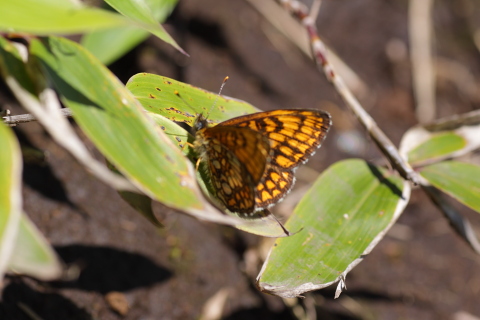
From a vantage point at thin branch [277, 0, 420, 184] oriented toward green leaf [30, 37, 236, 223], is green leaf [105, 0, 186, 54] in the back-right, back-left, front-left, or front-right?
front-right

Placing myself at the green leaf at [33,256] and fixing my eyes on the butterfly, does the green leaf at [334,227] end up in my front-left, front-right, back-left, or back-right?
front-right

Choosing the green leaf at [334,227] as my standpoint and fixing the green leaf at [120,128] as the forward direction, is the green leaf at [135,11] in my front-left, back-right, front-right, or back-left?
front-right

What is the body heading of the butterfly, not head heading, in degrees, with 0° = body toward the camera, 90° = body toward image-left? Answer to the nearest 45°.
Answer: approximately 135°

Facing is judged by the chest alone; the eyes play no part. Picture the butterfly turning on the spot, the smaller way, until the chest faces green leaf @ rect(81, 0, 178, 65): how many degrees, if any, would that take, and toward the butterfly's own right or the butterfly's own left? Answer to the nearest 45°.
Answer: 0° — it already faces it

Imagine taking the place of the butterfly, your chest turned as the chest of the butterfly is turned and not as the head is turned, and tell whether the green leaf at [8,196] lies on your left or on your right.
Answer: on your left
